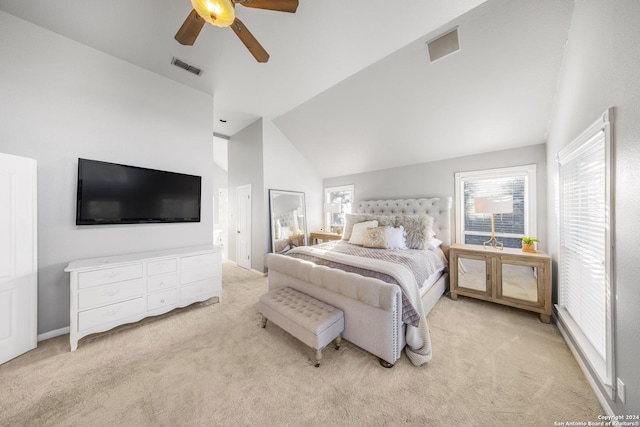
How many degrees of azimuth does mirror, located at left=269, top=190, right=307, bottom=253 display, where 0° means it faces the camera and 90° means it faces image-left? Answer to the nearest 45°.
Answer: approximately 315°

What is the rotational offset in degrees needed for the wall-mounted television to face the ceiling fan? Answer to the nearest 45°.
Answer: approximately 45° to its right

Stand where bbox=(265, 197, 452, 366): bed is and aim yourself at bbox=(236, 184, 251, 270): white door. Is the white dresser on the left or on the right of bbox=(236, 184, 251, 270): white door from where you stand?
left

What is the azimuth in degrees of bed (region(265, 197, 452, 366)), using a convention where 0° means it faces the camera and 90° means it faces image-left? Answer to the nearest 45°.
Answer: approximately 45°
